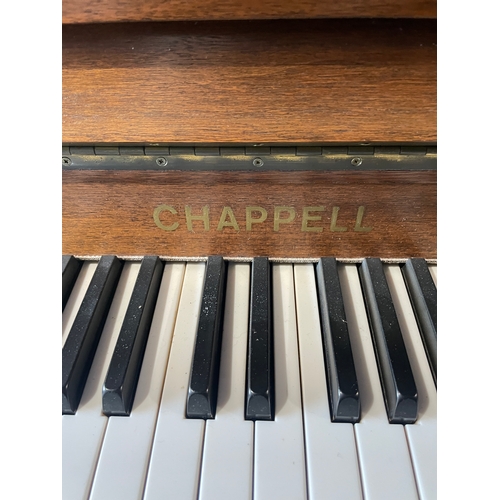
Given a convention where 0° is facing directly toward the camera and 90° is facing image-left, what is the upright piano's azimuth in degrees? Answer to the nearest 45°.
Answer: approximately 0°
